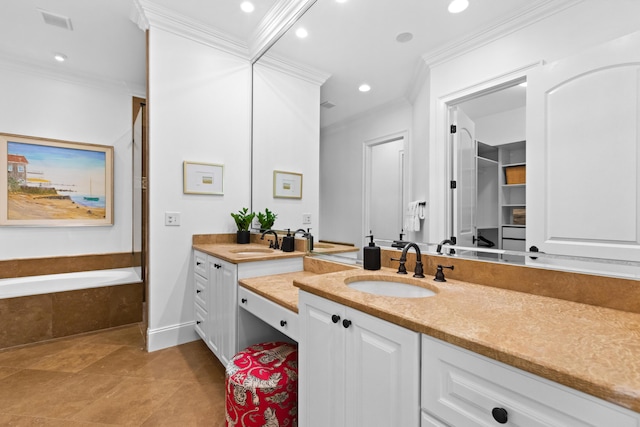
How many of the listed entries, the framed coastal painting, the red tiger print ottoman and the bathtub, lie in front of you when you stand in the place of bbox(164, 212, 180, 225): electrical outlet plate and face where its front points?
1

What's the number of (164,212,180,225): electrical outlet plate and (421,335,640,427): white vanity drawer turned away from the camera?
0

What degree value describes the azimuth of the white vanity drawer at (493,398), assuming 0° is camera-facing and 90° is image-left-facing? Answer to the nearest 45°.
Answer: approximately 45°

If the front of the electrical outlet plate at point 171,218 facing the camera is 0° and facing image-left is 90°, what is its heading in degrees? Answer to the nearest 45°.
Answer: approximately 0°

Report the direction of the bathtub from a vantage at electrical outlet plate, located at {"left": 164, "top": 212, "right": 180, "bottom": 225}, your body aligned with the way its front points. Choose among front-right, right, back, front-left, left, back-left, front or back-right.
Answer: back-right

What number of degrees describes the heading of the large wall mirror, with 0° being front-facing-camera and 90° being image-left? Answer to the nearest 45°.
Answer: approximately 45°
